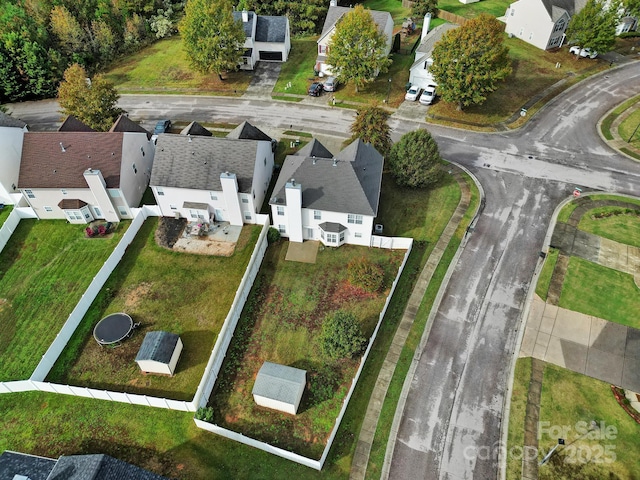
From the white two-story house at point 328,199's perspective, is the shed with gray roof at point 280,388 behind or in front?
behind

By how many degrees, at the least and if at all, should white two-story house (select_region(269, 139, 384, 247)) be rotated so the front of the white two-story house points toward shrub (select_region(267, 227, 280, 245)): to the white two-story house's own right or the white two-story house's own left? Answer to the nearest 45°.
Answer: approximately 90° to the white two-story house's own left

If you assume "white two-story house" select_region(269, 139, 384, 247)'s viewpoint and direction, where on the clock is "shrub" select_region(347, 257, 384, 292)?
The shrub is roughly at 5 o'clock from the white two-story house.

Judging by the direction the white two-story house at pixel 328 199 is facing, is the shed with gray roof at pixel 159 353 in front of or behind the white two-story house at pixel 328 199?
behind

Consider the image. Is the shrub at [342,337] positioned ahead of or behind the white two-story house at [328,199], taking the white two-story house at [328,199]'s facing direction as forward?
behind

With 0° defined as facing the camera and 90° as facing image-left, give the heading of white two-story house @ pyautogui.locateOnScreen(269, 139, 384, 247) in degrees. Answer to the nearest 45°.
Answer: approximately 180°

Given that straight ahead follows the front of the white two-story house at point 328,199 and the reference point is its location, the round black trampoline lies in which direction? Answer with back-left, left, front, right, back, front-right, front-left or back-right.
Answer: back-left
